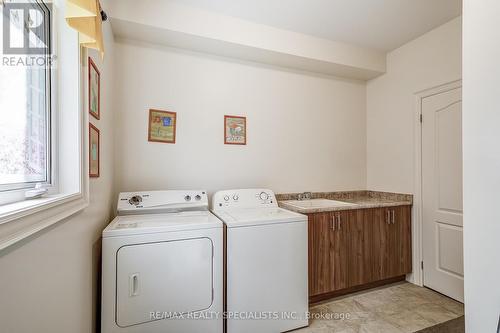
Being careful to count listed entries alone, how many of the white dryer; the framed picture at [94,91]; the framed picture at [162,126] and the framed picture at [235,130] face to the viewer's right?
1

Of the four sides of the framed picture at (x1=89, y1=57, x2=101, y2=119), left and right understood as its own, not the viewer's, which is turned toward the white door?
front

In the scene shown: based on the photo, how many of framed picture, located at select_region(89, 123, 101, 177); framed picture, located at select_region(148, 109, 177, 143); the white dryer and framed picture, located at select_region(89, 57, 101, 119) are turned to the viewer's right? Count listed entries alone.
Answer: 2

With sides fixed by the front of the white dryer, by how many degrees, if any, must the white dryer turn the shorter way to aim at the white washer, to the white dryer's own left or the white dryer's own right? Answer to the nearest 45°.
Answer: approximately 90° to the white dryer's own left

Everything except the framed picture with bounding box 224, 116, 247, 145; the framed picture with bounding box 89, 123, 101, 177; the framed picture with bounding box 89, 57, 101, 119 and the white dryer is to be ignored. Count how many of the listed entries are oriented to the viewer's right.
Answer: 2

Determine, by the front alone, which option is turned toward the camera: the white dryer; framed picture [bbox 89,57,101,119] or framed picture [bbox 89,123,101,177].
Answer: the white dryer

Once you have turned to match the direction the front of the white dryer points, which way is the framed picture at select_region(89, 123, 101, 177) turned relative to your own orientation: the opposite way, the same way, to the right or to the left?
to the left

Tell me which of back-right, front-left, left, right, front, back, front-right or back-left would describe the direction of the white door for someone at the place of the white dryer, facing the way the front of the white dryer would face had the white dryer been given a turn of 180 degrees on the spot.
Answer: right

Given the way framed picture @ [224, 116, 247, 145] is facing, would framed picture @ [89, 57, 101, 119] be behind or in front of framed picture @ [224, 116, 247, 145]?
in front

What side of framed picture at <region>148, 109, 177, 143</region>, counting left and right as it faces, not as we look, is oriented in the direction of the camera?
front

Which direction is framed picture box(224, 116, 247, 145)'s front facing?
toward the camera

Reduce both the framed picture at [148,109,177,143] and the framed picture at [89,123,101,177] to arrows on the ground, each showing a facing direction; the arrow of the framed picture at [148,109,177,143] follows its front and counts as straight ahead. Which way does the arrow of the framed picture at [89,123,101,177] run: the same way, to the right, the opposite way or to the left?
to the left

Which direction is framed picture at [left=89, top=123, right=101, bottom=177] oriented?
to the viewer's right

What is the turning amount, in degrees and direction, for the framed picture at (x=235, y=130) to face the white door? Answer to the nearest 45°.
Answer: approximately 90° to its left

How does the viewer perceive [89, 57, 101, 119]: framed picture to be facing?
facing to the right of the viewer
